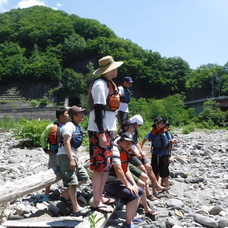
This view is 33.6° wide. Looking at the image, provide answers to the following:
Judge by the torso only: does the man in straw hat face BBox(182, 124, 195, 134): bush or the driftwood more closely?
the bush

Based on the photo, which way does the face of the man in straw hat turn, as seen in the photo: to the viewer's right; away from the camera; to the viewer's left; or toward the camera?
to the viewer's right

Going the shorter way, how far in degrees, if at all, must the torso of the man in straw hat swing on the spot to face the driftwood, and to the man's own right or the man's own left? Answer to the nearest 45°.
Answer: approximately 180°

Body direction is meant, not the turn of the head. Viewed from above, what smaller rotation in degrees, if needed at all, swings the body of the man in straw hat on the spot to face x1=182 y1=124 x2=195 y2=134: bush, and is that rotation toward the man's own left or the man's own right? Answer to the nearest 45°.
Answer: approximately 90° to the man's own left

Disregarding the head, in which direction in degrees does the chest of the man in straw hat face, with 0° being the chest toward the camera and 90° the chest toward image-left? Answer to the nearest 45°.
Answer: approximately 270°
